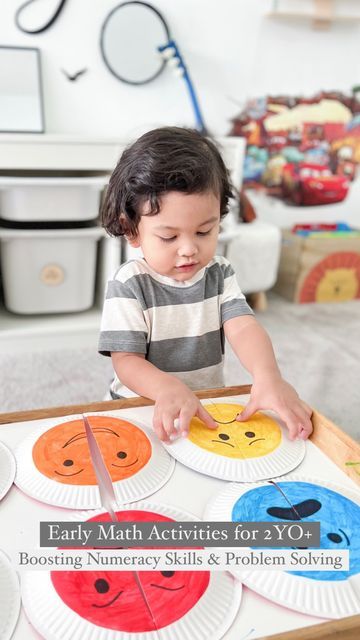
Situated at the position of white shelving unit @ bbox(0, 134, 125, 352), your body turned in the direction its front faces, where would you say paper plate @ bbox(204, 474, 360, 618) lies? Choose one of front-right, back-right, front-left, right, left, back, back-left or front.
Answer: front

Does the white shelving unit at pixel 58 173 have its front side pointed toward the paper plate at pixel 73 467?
yes

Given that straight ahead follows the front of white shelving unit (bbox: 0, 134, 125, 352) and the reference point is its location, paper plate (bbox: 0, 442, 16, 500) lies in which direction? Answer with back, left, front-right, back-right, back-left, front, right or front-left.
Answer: front

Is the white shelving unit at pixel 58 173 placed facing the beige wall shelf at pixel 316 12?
no

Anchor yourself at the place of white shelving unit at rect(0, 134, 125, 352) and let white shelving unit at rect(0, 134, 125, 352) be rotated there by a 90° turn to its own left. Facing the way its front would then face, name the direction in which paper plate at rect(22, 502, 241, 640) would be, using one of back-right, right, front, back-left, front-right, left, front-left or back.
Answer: right

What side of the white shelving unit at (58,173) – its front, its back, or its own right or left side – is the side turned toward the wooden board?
front

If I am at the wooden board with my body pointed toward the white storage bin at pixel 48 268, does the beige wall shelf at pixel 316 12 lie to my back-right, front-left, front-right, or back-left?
front-right

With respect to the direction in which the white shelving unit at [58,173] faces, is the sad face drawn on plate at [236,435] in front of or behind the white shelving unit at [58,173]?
in front

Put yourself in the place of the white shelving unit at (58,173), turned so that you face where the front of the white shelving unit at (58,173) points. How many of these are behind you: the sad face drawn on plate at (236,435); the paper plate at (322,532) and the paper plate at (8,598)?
0

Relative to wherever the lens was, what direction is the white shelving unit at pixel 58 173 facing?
facing the viewer
